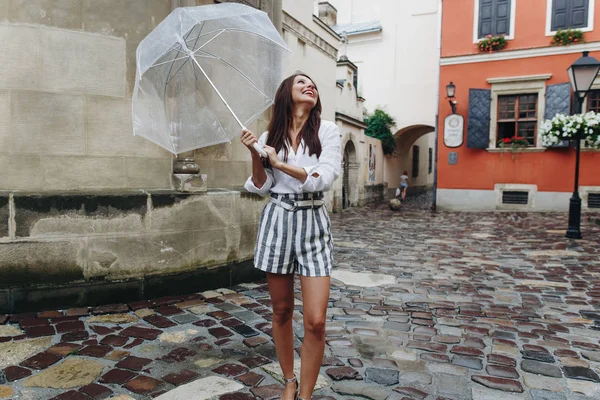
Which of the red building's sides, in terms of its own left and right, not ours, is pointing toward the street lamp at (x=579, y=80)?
front

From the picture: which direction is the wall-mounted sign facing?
toward the camera

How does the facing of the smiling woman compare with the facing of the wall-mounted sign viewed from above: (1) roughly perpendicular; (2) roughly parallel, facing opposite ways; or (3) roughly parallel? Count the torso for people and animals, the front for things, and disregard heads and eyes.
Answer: roughly parallel

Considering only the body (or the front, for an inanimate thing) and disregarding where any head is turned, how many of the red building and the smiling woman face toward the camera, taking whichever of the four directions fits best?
2

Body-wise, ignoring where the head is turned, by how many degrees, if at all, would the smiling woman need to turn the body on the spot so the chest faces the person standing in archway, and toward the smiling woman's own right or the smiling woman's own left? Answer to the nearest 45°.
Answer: approximately 180°

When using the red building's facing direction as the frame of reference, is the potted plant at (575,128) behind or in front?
in front

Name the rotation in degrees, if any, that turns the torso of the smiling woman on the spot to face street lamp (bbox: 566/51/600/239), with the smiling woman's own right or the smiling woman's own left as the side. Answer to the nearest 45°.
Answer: approximately 135° to the smiling woman's own left

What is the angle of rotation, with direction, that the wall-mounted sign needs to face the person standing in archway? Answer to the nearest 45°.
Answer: approximately 135° to its right

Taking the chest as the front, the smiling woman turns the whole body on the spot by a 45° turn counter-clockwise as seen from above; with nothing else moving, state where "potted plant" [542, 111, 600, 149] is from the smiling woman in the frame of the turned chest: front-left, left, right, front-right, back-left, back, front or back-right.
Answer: left

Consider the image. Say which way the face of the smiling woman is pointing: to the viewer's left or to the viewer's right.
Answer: to the viewer's right

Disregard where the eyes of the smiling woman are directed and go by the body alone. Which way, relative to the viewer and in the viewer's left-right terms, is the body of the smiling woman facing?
facing the viewer

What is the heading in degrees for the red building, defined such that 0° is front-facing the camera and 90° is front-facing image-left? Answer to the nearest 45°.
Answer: approximately 0°

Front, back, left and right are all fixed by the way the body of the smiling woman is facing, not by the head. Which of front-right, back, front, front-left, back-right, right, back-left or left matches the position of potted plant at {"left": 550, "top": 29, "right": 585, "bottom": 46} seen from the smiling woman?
back-left

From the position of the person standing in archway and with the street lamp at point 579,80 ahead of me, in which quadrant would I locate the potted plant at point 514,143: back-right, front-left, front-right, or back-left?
front-left

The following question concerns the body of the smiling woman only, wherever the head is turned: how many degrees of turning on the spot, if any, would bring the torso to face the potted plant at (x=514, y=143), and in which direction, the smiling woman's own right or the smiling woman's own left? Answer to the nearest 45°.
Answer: approximately 135° to the smiling woman's own left
